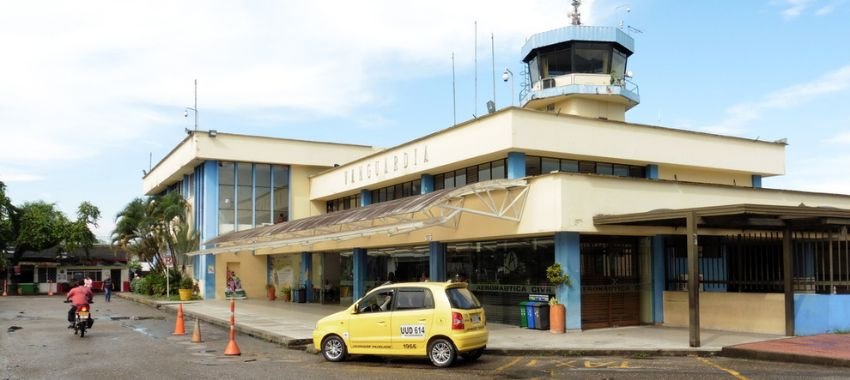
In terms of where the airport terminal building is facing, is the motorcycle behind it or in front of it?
in front

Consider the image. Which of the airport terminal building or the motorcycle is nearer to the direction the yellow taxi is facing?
the motorcycle

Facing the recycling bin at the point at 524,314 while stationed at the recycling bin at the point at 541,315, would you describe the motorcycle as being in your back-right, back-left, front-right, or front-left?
front-left

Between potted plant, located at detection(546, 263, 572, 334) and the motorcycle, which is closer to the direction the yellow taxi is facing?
the motorcycle

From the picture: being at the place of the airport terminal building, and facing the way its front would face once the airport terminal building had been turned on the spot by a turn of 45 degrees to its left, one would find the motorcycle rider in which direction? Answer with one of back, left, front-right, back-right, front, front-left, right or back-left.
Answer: right

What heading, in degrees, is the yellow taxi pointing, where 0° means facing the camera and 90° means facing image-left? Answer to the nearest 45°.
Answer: approximately 135°

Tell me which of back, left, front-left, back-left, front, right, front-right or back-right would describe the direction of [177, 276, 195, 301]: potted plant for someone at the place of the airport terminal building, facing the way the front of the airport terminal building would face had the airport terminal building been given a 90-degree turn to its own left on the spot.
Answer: back

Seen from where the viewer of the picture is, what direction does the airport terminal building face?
facing the viewer and to the left of the viewer

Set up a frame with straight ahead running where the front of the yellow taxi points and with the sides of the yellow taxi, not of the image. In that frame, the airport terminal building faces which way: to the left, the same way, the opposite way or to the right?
to the left

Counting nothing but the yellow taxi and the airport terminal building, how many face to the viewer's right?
0

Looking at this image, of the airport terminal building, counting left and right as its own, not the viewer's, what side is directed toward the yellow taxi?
front

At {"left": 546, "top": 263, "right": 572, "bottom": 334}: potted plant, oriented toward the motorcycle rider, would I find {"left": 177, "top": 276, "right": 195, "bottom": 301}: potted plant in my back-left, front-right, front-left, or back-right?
front-right
